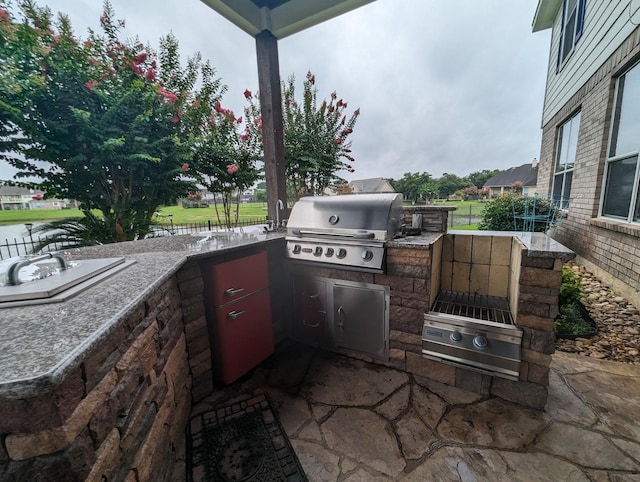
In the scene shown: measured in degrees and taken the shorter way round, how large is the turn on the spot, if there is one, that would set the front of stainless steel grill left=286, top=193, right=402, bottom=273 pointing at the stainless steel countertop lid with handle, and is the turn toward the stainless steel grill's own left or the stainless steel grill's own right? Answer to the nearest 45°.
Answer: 0° — it already faces it

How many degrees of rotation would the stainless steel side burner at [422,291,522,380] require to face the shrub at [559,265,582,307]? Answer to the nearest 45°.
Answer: approximately 135° to its left

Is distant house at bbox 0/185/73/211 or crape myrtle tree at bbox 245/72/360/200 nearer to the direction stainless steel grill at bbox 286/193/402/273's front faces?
the distant house

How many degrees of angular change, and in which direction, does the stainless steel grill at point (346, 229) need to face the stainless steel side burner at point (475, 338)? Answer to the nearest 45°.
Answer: approximately 90° to its left

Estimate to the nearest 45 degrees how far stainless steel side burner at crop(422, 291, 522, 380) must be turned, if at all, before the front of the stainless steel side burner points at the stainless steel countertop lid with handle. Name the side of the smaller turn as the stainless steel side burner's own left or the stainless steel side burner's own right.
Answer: approximately 45° to the stainless steel side burner's own right

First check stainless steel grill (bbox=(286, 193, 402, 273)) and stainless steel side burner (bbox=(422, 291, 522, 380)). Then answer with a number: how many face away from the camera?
0

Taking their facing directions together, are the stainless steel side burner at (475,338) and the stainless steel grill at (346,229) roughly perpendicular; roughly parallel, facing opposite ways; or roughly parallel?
roughly parallel

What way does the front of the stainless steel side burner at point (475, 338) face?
toward the camera

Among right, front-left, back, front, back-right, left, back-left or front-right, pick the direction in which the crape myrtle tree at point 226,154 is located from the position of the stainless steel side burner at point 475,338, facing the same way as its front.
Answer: right

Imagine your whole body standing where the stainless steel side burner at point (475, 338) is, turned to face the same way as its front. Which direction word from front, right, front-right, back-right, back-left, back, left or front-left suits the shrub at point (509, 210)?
back

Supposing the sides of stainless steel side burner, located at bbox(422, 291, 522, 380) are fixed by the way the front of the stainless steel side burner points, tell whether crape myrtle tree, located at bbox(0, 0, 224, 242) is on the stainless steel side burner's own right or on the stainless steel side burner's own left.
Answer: on the stainless steel side burner's own right

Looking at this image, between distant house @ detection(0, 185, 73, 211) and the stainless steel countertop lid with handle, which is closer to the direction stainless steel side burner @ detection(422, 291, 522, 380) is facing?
the stainless steel countertop lid with handle

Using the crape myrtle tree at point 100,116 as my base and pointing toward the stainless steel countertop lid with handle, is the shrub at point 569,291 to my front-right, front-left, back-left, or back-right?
front-left

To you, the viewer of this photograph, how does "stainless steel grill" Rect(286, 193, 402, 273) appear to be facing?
facing the viewer and to the left of the viewer

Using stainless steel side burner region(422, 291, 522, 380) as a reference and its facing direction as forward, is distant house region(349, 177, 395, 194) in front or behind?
behind

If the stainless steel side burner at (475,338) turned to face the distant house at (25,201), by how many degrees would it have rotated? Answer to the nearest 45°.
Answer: approximately 90° to its right

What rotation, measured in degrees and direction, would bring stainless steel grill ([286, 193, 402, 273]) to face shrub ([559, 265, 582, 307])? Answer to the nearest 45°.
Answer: approximately 135° to its left
